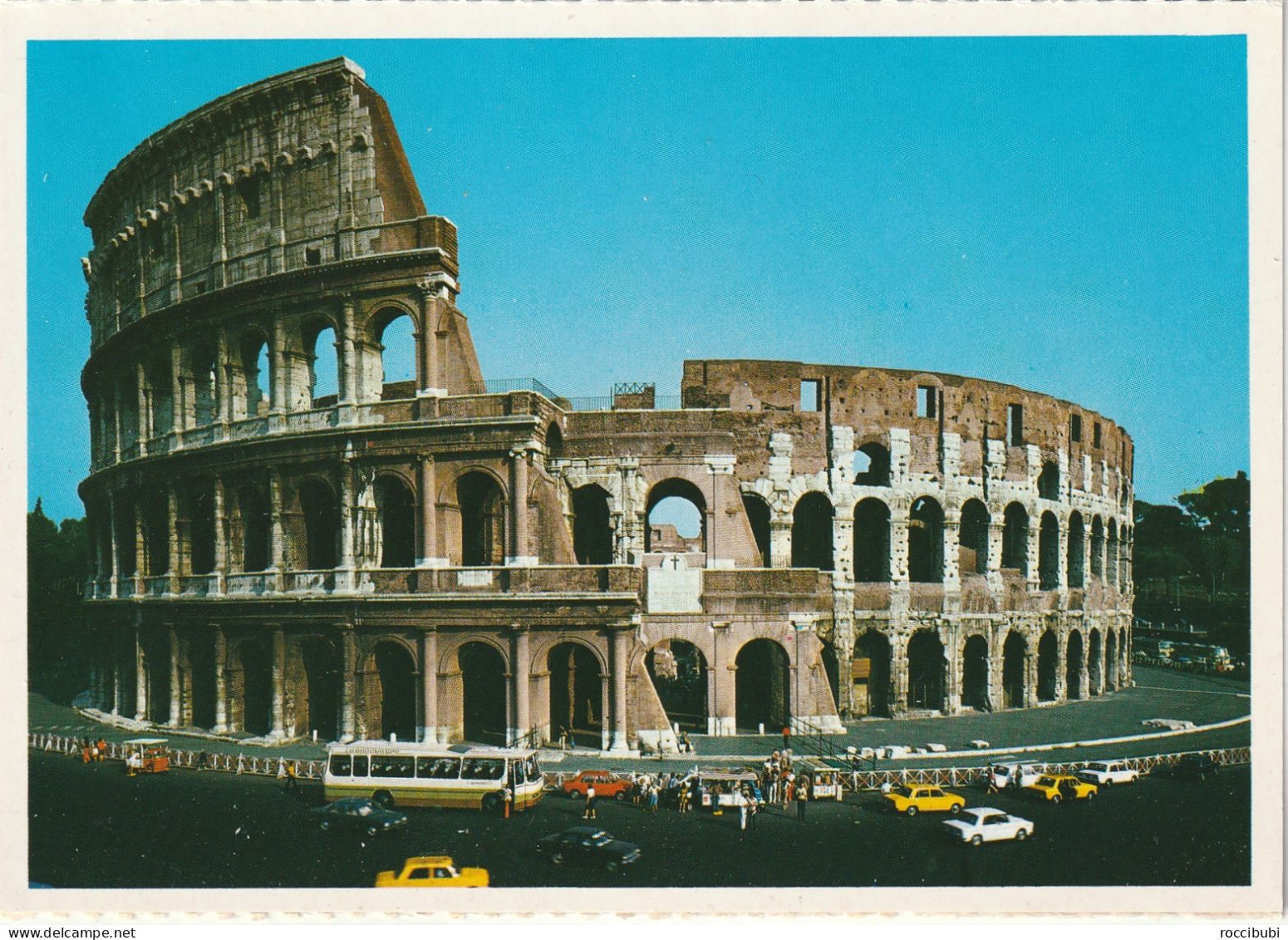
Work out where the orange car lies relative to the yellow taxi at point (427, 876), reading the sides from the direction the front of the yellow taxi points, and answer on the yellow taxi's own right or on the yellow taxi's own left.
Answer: on the yellow taxi's own left

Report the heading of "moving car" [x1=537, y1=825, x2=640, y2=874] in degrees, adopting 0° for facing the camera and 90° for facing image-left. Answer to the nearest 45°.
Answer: approximately 315°

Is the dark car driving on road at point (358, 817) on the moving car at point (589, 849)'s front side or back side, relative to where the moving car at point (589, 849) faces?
on the back side

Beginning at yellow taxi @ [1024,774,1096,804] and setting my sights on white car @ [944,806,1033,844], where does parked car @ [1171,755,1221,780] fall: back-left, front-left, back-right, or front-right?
back-left

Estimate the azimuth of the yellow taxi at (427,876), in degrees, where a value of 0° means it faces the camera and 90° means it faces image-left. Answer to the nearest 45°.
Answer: approximately 270°

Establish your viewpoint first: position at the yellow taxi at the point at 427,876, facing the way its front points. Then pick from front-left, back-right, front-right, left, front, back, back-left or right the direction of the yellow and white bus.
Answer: left

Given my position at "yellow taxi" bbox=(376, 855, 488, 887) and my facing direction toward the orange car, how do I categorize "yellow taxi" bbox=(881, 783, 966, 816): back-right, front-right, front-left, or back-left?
front-right
